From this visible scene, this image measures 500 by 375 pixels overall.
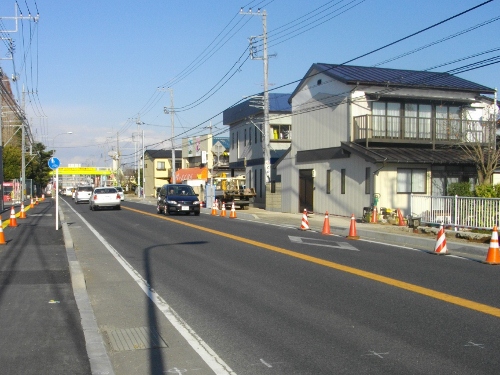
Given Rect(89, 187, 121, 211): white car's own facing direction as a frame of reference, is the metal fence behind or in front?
behind

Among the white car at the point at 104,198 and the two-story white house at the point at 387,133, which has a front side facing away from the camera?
the white car

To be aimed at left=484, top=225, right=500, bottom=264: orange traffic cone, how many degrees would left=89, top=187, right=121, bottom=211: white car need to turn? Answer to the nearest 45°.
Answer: approximately 180°

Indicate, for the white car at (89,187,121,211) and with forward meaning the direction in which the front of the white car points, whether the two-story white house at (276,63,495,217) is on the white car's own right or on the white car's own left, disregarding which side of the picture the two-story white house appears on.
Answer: on the white car's own right

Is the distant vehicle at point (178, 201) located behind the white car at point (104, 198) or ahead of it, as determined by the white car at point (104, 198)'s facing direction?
behind

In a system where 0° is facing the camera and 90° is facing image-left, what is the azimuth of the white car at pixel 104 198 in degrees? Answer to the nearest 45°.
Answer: approximately 180°

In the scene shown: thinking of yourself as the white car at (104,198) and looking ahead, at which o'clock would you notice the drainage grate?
The drainage grate is roughly at 6 o'clock from the white car.

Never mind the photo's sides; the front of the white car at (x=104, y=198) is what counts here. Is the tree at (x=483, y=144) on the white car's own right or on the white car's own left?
on the white car's own right

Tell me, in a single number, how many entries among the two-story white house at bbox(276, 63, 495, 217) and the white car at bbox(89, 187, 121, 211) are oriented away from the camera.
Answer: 1

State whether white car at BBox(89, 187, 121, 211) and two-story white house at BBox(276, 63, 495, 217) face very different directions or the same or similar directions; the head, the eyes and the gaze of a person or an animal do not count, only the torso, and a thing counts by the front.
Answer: very different directions

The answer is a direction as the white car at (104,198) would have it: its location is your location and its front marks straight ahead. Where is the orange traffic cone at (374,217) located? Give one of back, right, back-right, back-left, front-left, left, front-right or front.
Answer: back-right
